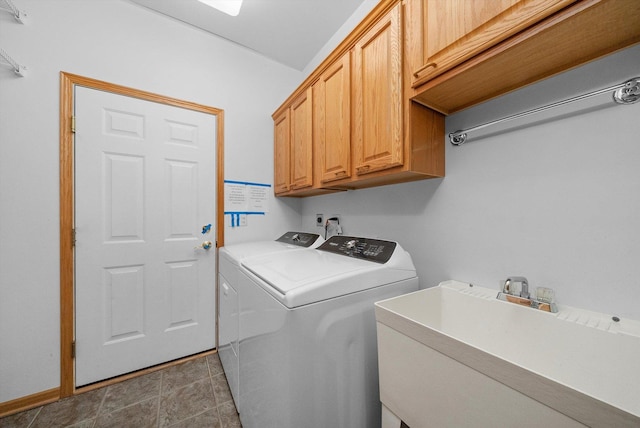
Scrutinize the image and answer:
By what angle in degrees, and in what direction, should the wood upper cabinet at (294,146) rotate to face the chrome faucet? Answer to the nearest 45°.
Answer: approximately 90° to its left

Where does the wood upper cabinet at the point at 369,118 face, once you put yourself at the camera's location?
facing the viewer and to the left of the viewer

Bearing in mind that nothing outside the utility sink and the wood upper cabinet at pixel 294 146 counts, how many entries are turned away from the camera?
0

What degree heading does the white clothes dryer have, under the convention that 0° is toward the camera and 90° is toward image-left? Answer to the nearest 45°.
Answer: approximately 90°

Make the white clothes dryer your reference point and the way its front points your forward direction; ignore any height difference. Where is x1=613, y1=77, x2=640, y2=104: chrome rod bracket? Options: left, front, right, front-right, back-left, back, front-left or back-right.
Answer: back-left

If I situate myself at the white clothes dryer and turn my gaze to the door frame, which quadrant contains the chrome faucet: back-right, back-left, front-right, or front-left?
back-left

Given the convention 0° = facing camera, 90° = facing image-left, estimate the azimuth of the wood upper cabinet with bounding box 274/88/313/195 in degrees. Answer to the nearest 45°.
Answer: approximately 45°

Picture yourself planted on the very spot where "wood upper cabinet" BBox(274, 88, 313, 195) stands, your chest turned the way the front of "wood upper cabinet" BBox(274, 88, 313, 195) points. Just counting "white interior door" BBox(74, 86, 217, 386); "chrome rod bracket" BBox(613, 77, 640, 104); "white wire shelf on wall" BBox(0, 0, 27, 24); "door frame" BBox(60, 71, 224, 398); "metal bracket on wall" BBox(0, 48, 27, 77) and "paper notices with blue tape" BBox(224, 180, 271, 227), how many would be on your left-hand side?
1

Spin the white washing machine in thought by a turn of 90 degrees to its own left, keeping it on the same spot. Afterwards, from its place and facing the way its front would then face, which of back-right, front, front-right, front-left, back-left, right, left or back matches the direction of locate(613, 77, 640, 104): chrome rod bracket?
front-left

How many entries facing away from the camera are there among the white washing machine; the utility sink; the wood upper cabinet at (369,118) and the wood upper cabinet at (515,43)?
0
